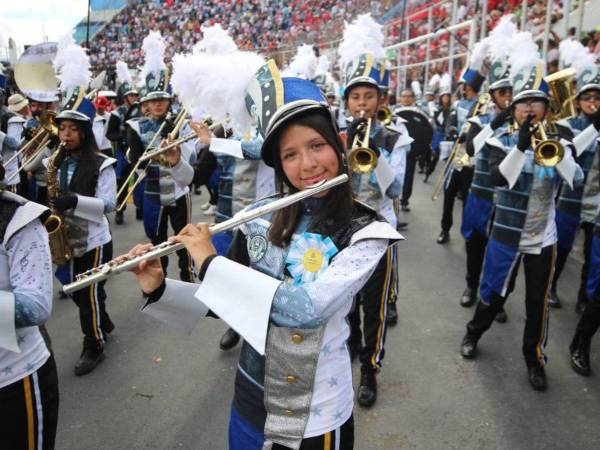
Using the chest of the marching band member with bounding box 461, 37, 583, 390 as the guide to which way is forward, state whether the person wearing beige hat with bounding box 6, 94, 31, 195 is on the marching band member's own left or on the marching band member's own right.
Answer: on the marching band member's own right

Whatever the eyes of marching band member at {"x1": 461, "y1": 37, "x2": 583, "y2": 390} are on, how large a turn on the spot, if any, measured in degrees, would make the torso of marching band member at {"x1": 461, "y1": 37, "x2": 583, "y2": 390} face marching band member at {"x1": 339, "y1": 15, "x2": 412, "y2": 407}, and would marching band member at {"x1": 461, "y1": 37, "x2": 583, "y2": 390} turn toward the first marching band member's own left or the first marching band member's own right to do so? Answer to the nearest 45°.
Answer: approximately 90° to the first marching band member's own right

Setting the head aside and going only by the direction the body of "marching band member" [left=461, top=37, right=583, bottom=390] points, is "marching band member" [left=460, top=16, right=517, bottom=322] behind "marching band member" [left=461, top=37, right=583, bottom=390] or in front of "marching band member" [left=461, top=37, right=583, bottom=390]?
behind

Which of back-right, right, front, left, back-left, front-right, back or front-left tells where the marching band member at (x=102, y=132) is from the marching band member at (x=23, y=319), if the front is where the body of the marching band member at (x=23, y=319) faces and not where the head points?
back-right

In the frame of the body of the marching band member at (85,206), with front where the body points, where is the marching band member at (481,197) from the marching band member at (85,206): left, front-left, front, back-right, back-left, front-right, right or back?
back-left

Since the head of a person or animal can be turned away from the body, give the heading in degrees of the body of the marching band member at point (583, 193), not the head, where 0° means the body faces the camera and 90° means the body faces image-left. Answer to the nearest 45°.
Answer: approximately 0°

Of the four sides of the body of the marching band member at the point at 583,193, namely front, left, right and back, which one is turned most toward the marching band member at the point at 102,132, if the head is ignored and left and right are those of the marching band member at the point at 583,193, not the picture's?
right
